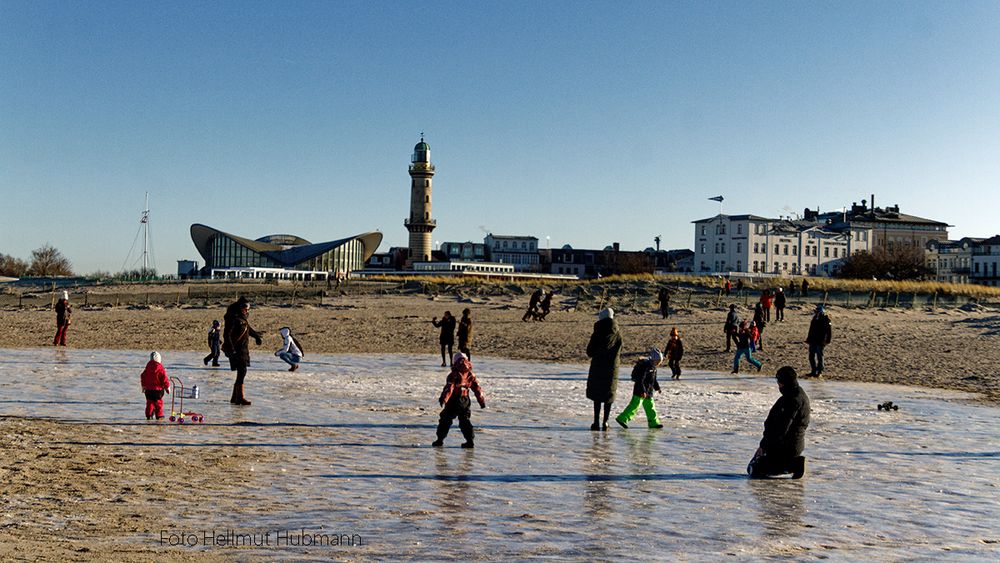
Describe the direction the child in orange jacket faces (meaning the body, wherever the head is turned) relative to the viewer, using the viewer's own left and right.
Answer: facing the viewer

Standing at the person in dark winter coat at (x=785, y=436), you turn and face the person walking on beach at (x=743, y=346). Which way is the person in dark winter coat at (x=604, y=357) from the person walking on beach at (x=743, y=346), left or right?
left

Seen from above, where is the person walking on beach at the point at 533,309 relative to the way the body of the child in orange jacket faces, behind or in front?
behind

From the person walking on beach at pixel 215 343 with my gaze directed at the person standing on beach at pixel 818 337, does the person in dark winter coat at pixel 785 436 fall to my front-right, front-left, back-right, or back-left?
front-right

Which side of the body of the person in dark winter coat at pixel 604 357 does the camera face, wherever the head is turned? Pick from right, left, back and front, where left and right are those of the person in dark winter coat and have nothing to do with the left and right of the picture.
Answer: back
